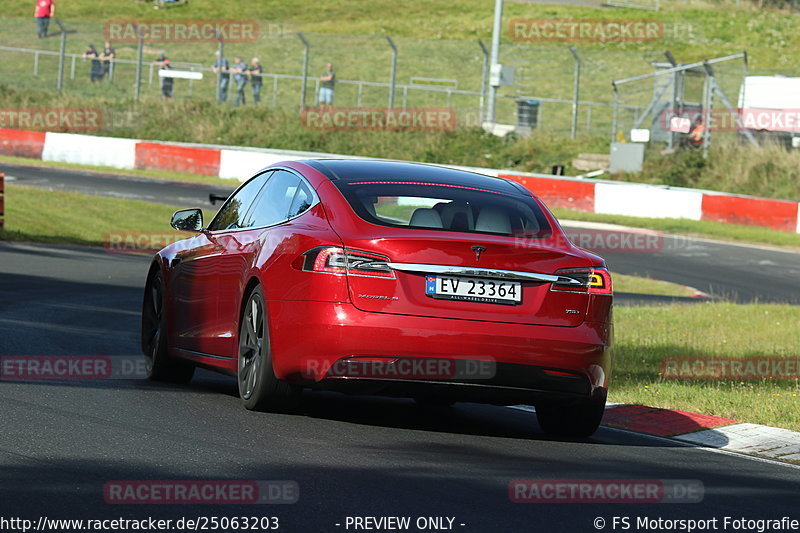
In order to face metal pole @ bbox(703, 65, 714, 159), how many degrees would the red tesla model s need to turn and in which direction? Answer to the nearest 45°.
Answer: approximately 45° to its right

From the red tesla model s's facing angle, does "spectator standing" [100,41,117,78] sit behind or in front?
in front

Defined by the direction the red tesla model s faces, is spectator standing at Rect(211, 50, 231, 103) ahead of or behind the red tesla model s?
ahead

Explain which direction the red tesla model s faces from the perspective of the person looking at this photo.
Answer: facing away from the viewer and to the left of the viewer

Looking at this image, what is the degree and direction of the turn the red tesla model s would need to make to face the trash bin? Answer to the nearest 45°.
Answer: approximately 45° to its right
